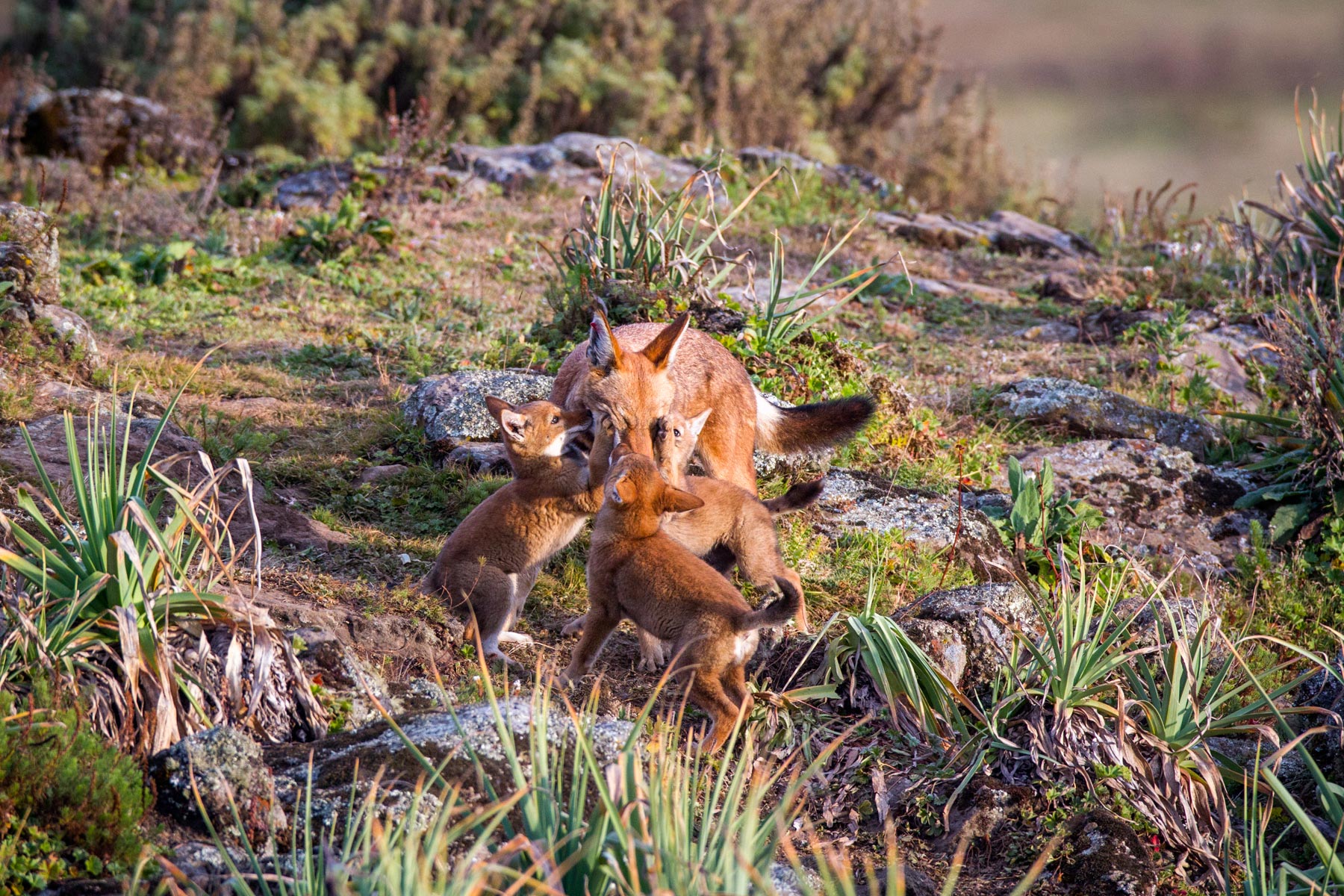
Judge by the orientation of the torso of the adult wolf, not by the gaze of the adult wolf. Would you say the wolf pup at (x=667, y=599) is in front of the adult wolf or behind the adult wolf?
in front

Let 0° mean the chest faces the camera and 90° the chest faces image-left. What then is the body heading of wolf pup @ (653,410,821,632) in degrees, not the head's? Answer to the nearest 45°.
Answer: approximately 90°

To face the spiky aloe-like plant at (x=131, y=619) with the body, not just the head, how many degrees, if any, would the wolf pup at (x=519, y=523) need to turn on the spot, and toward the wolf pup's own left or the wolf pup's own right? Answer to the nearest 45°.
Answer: approximately 135° to the wolf pup's own right

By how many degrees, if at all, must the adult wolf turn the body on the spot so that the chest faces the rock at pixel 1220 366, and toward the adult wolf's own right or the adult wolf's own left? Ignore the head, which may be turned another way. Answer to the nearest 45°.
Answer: approximately 180°

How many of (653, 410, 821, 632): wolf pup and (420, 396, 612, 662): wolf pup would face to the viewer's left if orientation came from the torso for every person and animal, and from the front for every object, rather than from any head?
1

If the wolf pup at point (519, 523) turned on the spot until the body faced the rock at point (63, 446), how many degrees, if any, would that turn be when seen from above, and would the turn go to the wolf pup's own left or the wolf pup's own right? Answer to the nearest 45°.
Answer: approximately 135° to the wolf pup's own left

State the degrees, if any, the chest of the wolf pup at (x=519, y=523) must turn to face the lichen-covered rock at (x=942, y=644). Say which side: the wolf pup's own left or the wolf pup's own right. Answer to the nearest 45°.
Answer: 0° — it already faces it

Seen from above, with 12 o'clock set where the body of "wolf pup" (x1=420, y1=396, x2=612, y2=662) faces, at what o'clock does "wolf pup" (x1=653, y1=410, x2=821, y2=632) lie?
"wolf pup" (x1=653, y1=410, x2=821, y2=632) is roughly at 12 o'clock from "wolf pup" (x1=420, y1=396, x2=612, y2=662).

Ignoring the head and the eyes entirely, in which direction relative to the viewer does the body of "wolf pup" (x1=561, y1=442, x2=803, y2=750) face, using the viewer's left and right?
facing away from the viewer and to the left of the viewer

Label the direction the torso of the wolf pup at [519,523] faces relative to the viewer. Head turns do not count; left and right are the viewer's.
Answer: facing to the right of the viewer

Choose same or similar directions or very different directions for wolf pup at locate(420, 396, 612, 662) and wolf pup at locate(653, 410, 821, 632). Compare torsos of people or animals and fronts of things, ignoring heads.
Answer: very different directions

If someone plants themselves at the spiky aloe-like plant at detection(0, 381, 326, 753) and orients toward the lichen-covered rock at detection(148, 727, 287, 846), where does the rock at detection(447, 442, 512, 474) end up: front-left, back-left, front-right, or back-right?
back-left
